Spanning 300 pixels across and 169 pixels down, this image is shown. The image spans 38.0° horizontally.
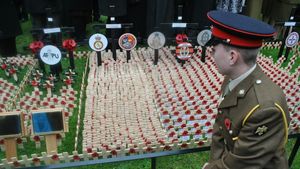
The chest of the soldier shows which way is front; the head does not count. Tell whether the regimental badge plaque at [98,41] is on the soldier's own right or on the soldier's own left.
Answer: on the soldier's own right

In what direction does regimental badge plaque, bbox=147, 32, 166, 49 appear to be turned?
toward the camera

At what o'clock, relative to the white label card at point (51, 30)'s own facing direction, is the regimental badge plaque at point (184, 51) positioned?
The regimental badge plaque is roughly at 9 o'clock from the white label card.

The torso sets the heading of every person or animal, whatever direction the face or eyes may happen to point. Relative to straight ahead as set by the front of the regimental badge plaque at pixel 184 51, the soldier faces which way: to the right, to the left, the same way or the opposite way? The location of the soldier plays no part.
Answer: to the right

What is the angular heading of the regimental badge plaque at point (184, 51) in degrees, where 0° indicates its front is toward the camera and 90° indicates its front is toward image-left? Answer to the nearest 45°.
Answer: approximately 0°

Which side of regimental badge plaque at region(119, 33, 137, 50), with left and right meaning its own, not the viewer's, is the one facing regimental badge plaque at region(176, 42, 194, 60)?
left

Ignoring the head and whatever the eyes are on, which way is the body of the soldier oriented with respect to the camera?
to the viewer's left

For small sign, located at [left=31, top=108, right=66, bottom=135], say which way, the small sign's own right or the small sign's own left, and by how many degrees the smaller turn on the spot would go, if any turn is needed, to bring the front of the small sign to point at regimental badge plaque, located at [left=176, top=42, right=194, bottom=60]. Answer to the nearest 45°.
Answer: approximately 135° to the small sign's own left

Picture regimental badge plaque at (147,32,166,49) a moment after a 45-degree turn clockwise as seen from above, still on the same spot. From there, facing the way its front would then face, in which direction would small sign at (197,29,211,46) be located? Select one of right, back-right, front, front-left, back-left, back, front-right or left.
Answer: back-left

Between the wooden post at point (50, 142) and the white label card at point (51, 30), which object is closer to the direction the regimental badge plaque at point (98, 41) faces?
the wooden post

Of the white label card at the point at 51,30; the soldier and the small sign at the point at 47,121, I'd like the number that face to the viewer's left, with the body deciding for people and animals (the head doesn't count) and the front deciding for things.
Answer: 1

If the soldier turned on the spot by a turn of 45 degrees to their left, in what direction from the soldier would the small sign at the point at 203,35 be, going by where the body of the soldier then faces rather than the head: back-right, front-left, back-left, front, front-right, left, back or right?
back-right

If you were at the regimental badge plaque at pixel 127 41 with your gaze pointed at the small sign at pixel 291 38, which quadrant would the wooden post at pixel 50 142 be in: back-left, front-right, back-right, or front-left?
back-right
